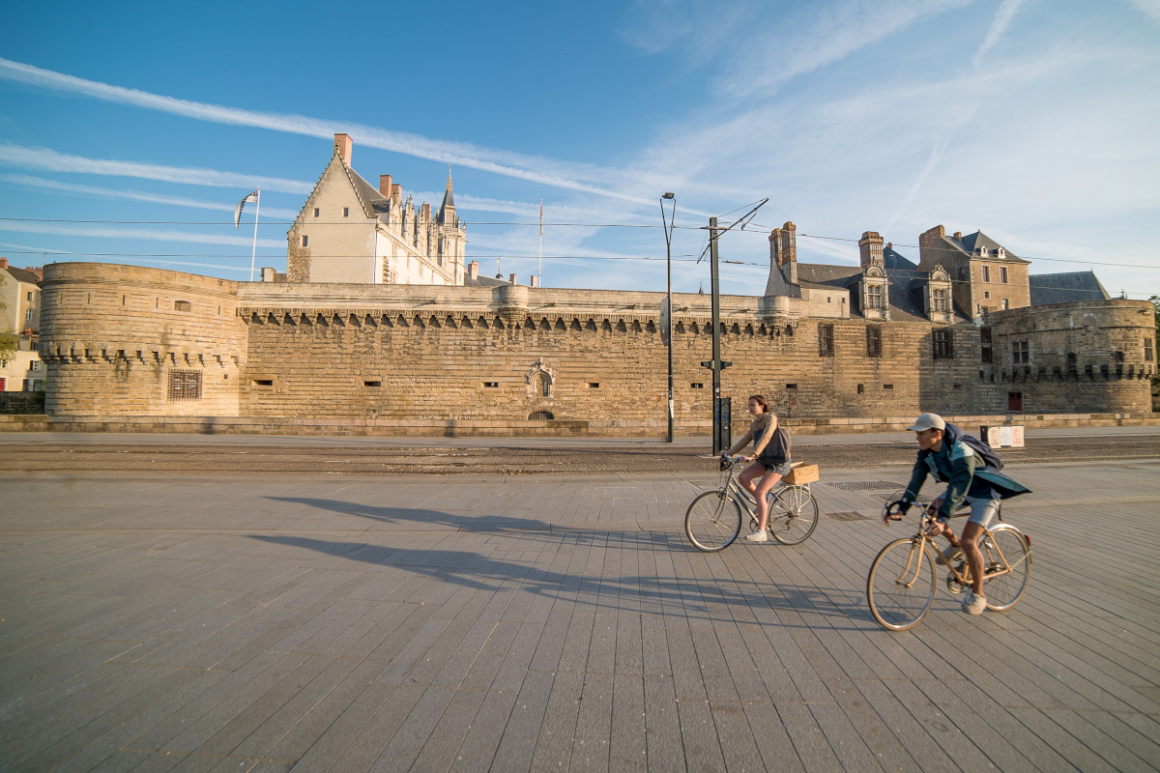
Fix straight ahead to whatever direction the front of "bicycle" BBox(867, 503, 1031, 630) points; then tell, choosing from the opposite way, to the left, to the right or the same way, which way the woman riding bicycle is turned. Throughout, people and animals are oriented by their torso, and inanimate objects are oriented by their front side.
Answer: the same way

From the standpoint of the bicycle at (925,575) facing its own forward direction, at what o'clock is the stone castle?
The stone castle is roughly at 3 o'clock from the bicycle.

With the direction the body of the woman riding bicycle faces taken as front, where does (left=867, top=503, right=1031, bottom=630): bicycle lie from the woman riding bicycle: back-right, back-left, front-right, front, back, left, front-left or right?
left

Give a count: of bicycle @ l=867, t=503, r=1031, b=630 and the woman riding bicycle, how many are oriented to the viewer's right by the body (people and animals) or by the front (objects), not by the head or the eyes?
0

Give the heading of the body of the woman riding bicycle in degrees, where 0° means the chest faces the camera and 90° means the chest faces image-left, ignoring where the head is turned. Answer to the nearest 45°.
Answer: approximately 45°

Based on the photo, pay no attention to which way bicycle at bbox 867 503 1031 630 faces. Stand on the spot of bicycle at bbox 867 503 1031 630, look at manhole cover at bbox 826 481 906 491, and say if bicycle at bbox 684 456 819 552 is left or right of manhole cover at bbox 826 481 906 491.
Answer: left

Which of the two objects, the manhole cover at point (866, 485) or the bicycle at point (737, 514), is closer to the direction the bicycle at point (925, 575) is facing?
the bicycle

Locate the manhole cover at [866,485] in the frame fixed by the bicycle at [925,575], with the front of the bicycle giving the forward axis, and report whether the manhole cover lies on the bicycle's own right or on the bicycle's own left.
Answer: on the bicycle's own right

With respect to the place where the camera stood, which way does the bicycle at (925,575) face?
facing the viewer and to the left of the viewer

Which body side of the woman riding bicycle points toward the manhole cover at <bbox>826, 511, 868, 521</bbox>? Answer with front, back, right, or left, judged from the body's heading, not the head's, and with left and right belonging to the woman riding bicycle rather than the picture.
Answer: back

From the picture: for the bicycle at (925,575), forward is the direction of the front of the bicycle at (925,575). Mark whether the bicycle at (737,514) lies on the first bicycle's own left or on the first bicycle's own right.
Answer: on the first bicycle's own right

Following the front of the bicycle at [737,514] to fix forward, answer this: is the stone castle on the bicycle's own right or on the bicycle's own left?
on the bicycle's own right

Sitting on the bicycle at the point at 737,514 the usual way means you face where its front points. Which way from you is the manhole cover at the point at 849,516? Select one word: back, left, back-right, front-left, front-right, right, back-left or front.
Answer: back

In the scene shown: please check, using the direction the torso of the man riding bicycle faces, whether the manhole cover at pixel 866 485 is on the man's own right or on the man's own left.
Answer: on the man's own right
